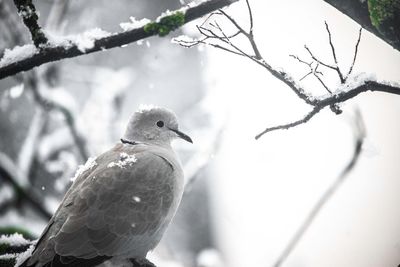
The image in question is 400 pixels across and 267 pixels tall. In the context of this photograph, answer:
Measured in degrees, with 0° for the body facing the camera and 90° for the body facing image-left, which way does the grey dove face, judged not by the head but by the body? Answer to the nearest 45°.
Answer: approximately 270°

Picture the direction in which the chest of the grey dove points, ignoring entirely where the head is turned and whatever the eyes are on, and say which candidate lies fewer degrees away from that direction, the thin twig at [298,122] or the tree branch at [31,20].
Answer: the thin twig

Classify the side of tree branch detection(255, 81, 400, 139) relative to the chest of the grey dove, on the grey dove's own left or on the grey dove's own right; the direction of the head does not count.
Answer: on the grey dove's own right

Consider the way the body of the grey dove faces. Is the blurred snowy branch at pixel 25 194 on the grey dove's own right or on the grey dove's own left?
on the grey dove's own left

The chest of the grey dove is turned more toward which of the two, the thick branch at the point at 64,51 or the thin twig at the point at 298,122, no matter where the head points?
the thin twig

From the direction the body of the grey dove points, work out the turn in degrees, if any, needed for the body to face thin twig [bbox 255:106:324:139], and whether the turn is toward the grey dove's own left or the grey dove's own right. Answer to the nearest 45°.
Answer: approximately 45° to the grey dove's own right
